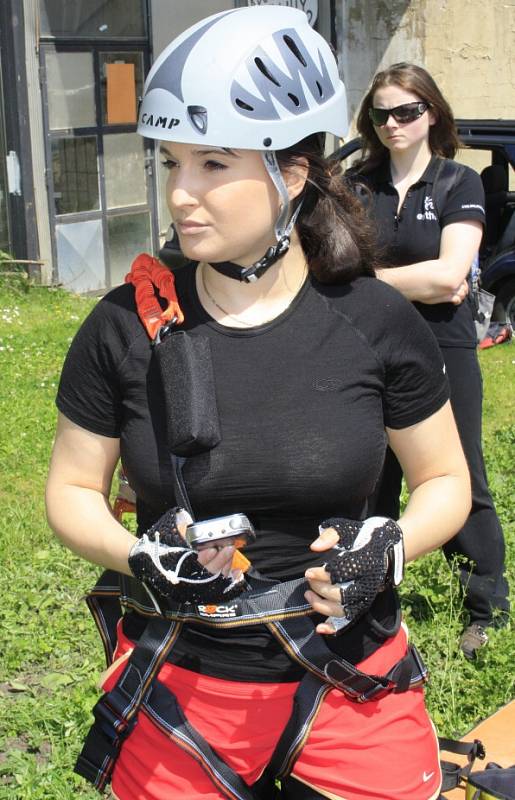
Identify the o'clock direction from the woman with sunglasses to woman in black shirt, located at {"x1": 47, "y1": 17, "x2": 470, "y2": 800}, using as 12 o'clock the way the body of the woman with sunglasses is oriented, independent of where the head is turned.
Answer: The woman in black shirt is roughly at 11 o'clock from the woman with sunglasses.

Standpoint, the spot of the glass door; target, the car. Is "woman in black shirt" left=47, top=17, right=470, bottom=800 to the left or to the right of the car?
right

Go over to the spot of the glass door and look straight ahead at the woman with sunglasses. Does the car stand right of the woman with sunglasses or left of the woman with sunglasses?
left

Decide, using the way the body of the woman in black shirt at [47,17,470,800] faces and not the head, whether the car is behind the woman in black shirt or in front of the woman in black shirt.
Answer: behind

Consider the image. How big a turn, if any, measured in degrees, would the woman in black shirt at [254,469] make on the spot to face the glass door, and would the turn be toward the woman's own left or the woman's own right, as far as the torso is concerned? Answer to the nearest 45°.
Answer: approximately 180°

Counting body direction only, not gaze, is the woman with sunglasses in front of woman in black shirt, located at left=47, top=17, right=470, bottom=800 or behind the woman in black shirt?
behind

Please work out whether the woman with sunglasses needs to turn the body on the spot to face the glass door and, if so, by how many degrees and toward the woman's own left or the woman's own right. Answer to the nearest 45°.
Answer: approximately 90° to the woman's own right

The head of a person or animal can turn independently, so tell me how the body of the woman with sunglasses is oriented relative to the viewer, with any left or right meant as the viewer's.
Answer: facing the viewer and to the left of the viewer

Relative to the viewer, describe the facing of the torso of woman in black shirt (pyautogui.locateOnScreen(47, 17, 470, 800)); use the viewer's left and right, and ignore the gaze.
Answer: facing the viewer

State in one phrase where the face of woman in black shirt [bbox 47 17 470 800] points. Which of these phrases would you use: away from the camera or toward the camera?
toward the camera

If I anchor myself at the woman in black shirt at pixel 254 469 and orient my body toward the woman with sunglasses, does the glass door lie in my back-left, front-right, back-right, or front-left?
front-left

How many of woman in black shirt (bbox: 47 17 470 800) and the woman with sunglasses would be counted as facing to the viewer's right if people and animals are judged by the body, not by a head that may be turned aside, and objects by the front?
0
